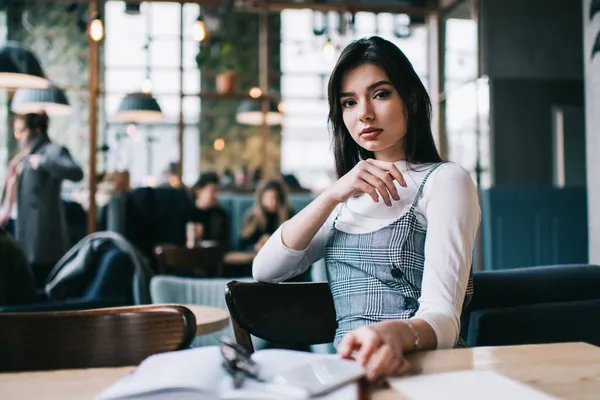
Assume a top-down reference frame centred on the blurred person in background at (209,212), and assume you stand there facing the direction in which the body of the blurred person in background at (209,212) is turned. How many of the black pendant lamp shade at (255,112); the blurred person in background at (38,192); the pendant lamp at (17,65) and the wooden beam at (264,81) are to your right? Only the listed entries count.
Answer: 2

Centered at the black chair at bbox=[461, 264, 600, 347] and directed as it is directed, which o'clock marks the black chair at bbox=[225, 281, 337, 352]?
the black chair at bbox=[225, 281, 337, 352] is roughly at 3 o'clock from the black chair at bbox=[461, 264, 600, 347].

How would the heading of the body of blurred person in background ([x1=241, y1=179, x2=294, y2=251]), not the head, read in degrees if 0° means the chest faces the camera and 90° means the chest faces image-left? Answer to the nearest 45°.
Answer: approximately 45°

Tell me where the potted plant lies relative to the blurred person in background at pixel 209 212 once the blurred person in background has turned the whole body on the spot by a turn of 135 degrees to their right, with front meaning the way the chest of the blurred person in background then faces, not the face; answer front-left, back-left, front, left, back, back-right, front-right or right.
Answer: right

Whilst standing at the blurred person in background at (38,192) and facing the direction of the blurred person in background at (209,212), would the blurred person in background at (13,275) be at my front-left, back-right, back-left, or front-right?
back-right

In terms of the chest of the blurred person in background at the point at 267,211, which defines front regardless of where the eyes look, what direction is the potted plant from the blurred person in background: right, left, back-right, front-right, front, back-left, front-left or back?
back-right

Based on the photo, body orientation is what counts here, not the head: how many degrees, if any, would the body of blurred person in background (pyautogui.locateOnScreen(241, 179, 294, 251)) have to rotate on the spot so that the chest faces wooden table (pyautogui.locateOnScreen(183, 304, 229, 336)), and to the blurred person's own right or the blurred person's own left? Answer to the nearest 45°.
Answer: approximately 45° to the blurred person's own left
